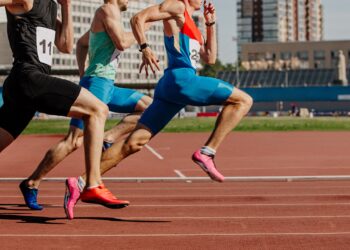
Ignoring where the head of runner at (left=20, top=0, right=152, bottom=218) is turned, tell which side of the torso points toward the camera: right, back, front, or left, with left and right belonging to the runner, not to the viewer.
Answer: right

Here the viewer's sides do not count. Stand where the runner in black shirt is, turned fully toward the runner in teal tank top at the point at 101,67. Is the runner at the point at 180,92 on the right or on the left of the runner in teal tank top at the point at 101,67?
right

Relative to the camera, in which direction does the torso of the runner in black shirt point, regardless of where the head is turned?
to the viewer's right

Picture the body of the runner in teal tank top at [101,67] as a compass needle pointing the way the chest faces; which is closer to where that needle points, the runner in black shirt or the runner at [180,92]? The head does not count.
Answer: the runner

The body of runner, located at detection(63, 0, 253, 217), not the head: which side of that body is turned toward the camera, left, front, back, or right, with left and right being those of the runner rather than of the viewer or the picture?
right

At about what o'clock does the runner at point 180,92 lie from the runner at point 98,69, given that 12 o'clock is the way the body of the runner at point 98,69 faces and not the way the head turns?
the runner at point 180,92 is roughly at 1 o'clock from the runner at point 98,69.

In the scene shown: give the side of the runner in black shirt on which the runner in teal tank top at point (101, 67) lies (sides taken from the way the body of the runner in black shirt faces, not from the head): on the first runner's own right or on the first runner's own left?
on the first runner's own left

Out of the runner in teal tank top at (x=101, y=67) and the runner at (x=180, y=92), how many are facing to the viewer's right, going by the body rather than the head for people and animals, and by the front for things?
2

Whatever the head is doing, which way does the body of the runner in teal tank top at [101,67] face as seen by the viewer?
to the viewer's right
